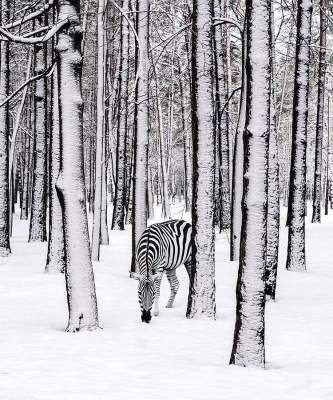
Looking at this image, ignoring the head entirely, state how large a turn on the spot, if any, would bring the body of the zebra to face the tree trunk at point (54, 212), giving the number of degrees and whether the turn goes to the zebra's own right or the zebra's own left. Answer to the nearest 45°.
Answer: approximately 90° to the zebra's own right

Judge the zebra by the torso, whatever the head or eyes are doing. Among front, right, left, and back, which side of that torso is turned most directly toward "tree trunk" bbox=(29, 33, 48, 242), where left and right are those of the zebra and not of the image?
right

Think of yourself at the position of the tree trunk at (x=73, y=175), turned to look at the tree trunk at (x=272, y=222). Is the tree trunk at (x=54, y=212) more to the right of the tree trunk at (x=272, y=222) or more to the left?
left

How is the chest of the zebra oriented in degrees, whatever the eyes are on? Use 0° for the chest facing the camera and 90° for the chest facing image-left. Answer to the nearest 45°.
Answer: approximately 45°

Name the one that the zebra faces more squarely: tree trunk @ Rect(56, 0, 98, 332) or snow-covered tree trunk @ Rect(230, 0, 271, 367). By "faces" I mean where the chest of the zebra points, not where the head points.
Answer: the tree trunk @ Rect(56, 0, 98, 332)

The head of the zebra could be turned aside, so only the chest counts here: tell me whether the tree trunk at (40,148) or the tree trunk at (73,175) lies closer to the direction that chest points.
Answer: the tree trunk at (73,175)

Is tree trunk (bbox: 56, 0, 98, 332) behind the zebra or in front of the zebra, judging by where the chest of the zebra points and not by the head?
in front

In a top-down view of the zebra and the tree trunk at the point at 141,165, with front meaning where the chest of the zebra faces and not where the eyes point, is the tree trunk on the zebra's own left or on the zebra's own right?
on the zebra's own right

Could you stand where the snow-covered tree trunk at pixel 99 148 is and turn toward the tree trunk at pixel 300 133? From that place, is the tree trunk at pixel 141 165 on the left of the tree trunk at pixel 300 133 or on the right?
right

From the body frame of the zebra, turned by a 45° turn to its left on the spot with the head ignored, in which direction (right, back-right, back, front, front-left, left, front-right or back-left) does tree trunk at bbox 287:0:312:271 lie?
back-left

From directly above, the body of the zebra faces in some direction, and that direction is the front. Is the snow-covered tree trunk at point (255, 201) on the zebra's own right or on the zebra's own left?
on the zebra's own left

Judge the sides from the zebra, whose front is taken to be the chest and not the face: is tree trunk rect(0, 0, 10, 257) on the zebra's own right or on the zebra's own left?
on the zebra's own right
